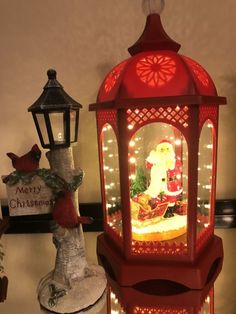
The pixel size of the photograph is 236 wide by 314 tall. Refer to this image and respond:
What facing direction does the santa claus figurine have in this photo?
toward the camera
